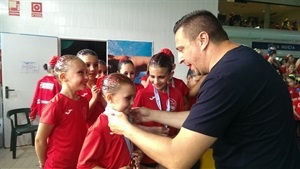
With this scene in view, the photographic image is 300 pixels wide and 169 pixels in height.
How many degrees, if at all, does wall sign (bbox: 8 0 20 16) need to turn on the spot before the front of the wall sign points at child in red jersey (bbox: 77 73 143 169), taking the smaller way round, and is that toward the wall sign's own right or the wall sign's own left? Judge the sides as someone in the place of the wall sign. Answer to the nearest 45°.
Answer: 0° — it already faces them

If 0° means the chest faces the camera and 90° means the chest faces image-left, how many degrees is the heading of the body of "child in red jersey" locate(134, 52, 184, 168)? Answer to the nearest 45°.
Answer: approximately 0°

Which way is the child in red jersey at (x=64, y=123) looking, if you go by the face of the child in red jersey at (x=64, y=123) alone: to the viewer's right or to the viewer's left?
to the viewer's right

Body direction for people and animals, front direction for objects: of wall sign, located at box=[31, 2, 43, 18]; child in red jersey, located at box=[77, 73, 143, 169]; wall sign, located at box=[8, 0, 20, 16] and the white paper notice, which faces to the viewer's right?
the child in red jersey

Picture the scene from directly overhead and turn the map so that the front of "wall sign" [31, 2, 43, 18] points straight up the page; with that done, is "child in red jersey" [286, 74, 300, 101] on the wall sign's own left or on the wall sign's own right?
on the wall sign's own left

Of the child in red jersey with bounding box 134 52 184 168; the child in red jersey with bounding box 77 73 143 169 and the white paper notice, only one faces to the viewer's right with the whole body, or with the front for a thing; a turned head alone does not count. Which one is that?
the child in red jersey with bounding box 77 73 143 169

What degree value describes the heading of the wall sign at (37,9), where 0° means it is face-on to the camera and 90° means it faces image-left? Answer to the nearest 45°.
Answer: approximately 0°

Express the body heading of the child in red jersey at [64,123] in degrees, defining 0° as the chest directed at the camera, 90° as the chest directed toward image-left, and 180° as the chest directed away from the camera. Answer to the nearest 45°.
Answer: approximately 315°
